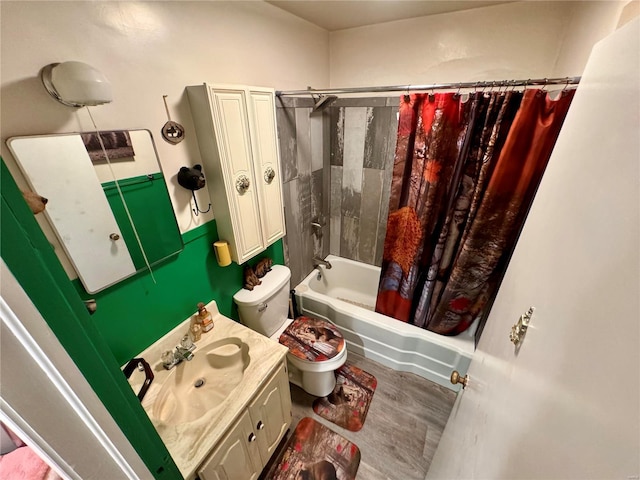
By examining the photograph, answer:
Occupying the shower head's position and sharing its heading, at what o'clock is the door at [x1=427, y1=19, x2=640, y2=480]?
The door is roughly at 1 o'clock from the shower head.

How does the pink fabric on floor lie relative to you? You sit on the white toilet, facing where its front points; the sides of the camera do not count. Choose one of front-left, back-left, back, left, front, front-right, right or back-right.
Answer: right

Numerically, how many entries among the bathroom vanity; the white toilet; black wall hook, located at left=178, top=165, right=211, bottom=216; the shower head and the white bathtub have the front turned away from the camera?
0

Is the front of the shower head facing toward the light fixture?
no

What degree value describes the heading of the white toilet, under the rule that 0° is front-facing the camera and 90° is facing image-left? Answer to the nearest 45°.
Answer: approximately 315°

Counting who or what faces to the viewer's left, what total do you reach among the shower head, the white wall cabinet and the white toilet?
0

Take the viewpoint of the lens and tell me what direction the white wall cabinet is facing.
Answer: facing the viewer and to the right of the viewer

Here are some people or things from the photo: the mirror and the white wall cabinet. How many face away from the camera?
0

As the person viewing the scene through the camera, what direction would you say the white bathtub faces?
facing the viewer and to the left of the viewer

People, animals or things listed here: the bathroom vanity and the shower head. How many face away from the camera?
0

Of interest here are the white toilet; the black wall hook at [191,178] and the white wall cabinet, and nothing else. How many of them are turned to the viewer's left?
0

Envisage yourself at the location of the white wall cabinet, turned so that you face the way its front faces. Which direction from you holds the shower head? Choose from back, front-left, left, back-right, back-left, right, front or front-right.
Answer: left

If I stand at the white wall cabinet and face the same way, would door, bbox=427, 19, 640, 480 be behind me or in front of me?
in front
